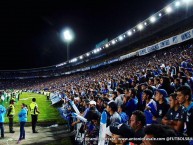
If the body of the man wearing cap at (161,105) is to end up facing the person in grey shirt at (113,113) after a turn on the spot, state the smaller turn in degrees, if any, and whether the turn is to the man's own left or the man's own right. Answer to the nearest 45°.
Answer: approximately 45° to the man's own left

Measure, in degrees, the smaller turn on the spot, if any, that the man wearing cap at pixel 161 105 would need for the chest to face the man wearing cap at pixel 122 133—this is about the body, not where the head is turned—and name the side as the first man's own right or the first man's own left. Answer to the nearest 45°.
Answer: approximately 90° to the first man's own left

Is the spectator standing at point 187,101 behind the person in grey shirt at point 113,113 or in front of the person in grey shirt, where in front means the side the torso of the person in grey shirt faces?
behind

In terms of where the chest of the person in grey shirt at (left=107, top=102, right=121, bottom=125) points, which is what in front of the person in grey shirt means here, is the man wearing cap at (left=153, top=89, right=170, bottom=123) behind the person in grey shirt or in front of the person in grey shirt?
behind

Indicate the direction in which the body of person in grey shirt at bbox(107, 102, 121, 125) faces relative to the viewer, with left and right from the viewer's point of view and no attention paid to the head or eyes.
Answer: facing to the left of the viewer

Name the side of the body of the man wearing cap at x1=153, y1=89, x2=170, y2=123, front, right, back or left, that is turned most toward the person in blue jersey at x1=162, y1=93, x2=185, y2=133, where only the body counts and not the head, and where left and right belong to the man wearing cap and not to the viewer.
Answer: left

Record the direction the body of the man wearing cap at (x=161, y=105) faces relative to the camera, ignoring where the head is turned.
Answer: to the viewer's left
